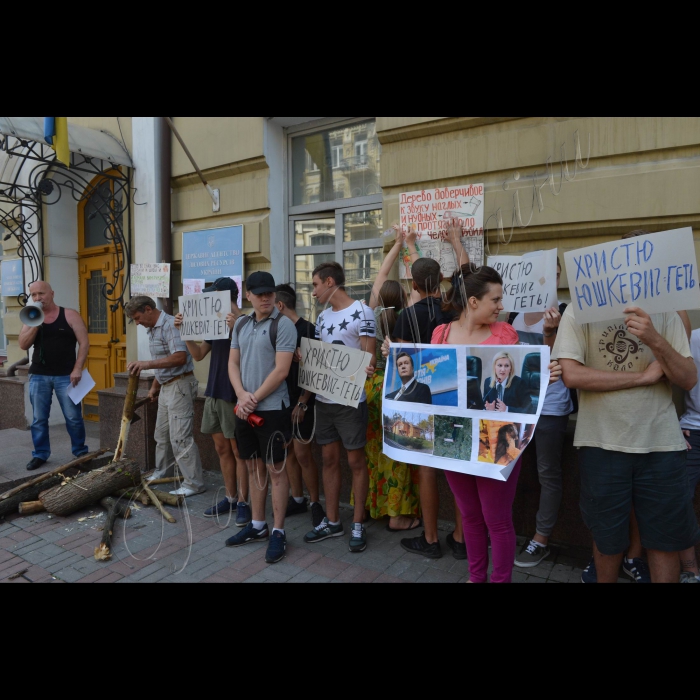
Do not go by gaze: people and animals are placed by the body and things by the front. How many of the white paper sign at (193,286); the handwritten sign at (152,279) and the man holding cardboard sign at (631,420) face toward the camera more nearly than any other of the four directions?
3

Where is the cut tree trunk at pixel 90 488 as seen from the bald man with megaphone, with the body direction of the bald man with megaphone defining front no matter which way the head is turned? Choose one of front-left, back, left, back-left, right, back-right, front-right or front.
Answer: front-left

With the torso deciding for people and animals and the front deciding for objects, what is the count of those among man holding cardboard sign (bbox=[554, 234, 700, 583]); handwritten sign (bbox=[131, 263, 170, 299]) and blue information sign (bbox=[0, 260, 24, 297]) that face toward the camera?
3

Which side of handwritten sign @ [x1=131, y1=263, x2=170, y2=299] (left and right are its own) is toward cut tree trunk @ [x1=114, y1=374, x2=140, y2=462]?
front

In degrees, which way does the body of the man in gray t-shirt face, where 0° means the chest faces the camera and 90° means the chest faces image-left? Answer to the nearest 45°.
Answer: approximately 45°

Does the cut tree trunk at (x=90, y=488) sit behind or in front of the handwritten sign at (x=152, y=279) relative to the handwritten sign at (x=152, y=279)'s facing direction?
in front

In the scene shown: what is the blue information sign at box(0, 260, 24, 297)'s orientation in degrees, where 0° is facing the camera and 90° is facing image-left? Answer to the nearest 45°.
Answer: approximately 0°

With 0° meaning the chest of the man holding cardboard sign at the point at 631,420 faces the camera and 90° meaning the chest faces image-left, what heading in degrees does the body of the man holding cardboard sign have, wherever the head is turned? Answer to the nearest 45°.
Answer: approximately 0°
